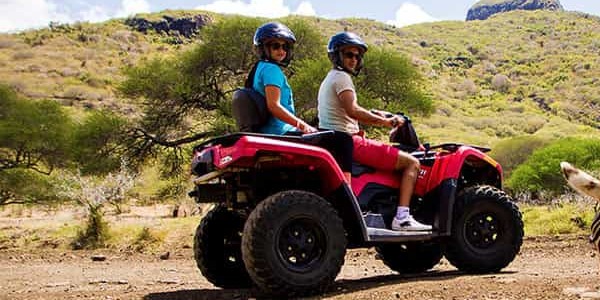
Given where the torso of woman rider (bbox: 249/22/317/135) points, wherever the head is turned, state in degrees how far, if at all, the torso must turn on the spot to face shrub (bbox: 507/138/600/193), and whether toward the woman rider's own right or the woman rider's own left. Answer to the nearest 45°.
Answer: approximately 45° to the woman rider's own left

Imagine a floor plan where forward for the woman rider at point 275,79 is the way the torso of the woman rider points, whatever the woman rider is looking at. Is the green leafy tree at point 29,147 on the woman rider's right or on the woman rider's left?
on the woman rider's left

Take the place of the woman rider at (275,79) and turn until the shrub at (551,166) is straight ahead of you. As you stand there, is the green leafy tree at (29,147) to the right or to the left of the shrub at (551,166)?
left

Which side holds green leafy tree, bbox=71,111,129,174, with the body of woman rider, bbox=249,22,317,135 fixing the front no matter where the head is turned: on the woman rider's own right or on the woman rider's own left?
on the woman rider's own left

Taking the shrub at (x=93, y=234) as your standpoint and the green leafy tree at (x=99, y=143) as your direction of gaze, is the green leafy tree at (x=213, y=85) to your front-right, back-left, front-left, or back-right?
front-right

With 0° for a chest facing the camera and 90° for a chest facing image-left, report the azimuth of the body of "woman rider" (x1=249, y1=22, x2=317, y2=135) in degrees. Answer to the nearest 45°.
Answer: approximately 270°

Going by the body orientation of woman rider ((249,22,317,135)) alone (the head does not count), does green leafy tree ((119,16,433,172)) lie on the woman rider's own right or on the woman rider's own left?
on the woman rider's own left

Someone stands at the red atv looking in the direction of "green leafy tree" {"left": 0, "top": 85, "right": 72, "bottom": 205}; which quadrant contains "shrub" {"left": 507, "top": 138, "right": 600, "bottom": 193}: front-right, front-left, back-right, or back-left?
front-right
